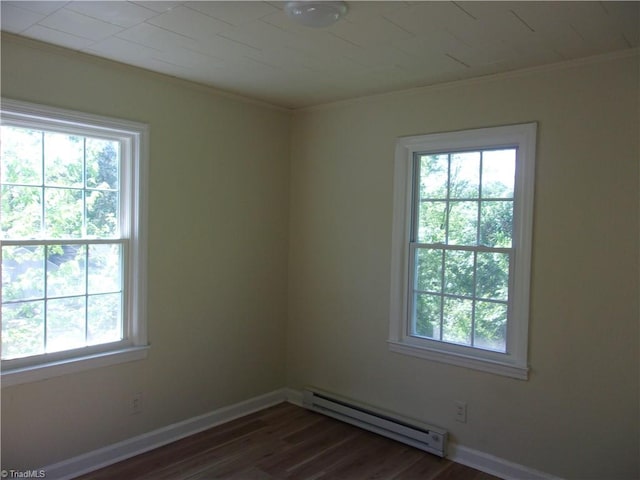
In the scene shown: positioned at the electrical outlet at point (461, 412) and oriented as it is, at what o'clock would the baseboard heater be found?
The baseboard heater is roughly at 2 o'clock from the electrical outlet.

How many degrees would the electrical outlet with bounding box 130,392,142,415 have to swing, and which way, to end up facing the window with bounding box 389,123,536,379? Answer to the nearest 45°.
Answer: approximately 45° to its left

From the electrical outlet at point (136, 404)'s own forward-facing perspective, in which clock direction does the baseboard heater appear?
The baseboard heater is roughly at 11 o'clock from the electrical outlet.

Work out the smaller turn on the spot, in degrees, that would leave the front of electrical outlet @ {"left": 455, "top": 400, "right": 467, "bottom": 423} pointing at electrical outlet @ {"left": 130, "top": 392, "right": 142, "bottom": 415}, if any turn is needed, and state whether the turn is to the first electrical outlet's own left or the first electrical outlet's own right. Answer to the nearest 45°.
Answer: approximately 45° to the first electrical outlet's own right
